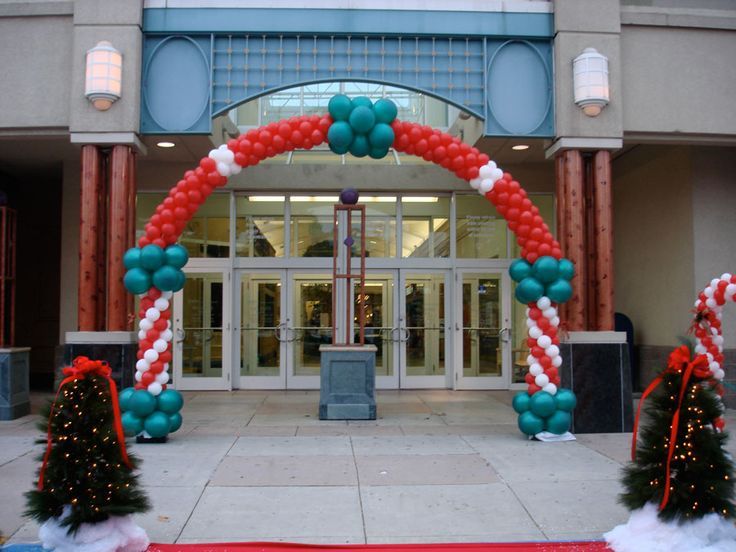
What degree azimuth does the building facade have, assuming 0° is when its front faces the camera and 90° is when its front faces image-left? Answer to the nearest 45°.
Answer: approximately 0°

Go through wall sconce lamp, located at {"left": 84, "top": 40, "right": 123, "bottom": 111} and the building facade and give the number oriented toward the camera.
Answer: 2

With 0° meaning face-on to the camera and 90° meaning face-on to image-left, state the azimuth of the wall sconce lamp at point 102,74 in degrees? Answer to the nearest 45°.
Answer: approximately 0°

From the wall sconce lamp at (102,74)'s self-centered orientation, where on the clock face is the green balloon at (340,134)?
The green balloon is roughly at 10 o'clock from the wall sconce lamp.

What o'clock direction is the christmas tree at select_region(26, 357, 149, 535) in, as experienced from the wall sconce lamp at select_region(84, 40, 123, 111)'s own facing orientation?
The christmas tree is roughly at 12 o'clock from the wall sconce lamp.

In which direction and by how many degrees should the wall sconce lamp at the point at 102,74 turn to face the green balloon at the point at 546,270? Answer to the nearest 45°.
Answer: approximately 45° to its left

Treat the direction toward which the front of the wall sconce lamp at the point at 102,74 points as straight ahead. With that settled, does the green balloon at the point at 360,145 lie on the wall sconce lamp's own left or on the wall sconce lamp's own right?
on the wall sconce lamp's own left

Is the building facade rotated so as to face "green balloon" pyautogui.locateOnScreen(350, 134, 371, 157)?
yes

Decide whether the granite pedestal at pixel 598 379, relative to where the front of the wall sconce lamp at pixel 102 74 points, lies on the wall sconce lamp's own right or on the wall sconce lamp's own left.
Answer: on the wall sconce lamp's own left
